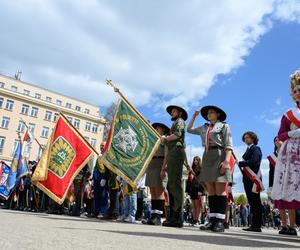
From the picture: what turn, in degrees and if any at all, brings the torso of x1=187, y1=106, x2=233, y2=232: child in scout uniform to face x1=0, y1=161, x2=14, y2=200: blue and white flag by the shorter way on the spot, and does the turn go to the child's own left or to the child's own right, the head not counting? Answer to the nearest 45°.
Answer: approximately 90° to the child's own right

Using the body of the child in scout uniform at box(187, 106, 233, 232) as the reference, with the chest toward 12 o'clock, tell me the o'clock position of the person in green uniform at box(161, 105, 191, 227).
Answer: The person in green uniform is roughly at 3 o'clock from the child in scout uniform.

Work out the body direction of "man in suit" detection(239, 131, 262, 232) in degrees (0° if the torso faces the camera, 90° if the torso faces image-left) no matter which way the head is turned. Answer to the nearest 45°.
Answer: approximately 90°

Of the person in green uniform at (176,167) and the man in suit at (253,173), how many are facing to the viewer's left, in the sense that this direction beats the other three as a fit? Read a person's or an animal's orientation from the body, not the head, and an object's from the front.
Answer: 2

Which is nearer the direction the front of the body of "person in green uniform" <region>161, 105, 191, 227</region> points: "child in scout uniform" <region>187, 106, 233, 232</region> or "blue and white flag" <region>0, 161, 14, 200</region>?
the blue and white flag

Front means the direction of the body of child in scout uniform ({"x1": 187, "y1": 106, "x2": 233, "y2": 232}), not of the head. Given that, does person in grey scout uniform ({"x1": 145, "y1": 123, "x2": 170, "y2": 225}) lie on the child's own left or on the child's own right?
on the child's own right

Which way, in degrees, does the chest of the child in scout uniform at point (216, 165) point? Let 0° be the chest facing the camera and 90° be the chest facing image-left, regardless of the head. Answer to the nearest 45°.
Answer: approximately 45°

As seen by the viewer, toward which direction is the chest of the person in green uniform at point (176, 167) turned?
to the viewer's left
